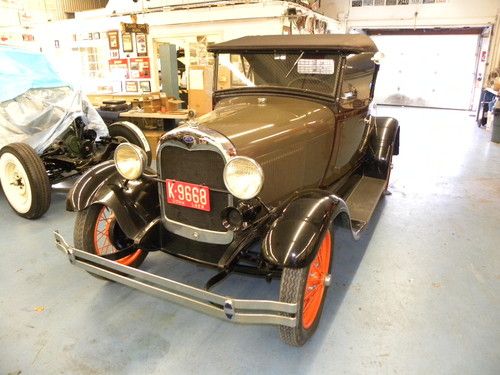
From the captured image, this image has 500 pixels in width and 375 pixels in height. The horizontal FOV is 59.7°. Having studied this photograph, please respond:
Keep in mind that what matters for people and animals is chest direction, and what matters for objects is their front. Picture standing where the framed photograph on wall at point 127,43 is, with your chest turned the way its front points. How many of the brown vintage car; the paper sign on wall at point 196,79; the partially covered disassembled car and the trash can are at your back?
0

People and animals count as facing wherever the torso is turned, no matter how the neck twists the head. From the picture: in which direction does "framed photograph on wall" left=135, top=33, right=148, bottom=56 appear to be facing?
toward the camera

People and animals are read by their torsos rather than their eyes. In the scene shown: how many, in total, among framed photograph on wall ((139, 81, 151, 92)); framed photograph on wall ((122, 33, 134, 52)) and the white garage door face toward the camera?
3

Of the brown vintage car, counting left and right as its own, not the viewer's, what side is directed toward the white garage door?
back

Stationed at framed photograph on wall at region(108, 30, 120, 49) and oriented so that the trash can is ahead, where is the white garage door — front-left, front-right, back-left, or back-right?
front-left

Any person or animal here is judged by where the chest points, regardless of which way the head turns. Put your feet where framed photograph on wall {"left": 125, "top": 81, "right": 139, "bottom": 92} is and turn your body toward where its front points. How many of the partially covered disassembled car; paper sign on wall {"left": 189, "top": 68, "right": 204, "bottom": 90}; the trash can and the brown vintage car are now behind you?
0

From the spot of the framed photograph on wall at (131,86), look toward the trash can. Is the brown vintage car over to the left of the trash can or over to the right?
right

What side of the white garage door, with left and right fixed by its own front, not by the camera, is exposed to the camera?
front

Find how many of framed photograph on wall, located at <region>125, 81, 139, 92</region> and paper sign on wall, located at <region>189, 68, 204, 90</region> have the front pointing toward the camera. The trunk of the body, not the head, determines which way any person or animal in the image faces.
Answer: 2

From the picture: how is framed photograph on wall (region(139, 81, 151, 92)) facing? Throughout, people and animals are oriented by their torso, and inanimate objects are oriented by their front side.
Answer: toward the camera

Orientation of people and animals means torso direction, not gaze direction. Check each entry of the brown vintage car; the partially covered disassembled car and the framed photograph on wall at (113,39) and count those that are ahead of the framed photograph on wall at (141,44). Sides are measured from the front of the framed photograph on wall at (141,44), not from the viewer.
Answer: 2

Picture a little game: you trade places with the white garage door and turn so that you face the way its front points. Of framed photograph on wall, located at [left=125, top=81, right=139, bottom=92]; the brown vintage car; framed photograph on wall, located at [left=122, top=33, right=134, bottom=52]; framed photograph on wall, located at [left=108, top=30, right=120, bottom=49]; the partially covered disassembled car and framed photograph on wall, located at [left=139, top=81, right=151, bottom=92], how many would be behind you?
0

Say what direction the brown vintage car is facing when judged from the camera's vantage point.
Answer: facing the viewer and to the left of the viewer

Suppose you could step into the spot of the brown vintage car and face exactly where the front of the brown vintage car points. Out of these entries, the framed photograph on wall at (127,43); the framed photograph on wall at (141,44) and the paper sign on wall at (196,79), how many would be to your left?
0
